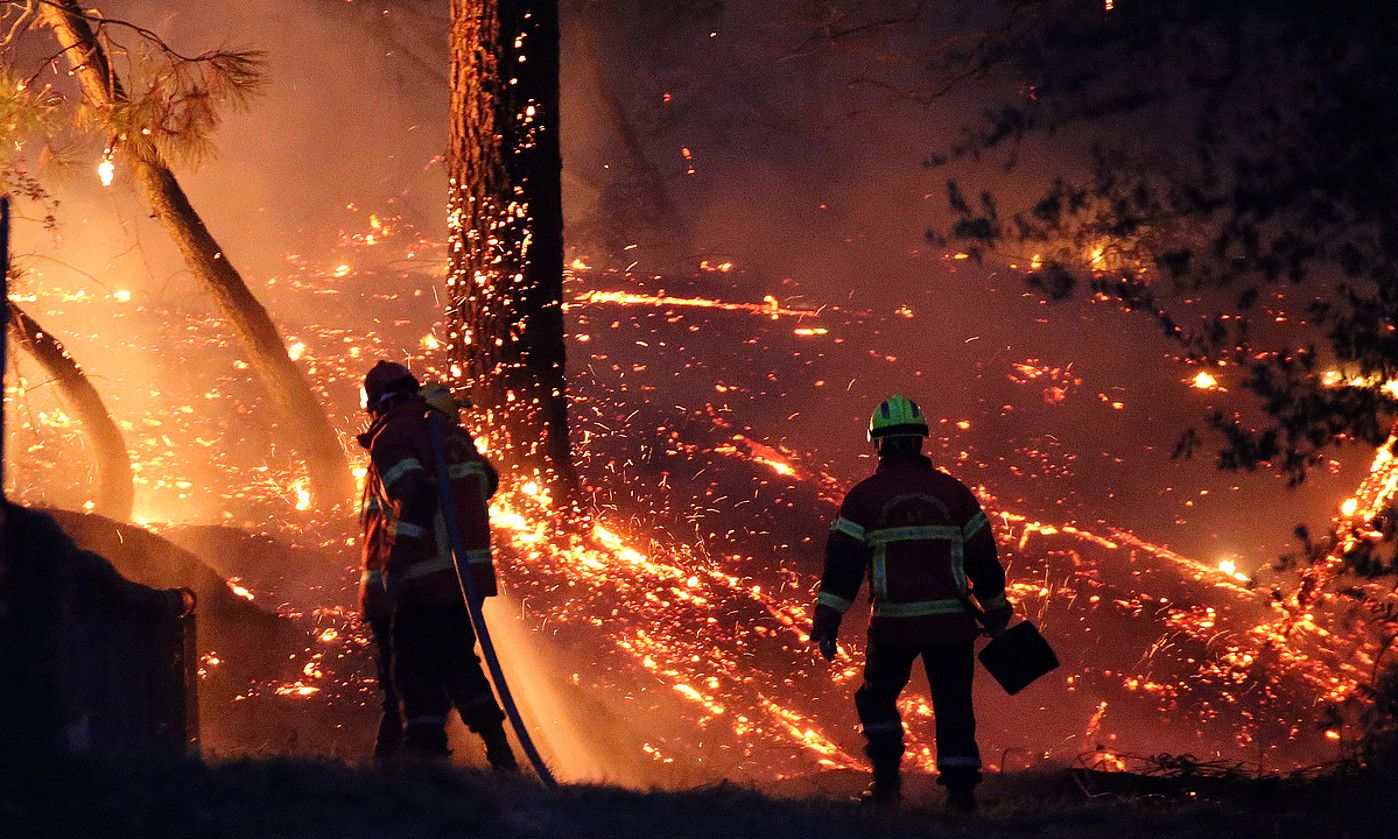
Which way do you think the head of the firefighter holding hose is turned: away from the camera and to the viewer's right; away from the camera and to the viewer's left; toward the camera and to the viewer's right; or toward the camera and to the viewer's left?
away from the camera and to the viewer's left

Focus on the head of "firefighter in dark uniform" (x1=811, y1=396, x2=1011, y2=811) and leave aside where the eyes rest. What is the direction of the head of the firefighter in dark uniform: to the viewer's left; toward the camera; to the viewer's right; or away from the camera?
away from the camera

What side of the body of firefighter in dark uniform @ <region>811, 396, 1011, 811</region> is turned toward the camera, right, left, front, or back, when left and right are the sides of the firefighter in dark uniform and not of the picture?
back

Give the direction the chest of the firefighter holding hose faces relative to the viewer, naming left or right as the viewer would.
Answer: facing away from the viewer and to the left of the viewer

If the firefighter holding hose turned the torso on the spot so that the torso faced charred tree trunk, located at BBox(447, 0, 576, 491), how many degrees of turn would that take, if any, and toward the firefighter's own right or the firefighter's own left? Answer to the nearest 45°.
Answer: approximately 45° to the firefighter's own right

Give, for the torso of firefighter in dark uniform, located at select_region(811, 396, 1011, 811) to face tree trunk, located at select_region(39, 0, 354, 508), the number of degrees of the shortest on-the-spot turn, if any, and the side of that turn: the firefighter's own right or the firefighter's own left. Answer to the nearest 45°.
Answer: approximately 45° to the firefighter's own left

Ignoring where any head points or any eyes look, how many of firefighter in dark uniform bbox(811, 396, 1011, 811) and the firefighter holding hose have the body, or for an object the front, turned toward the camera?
0

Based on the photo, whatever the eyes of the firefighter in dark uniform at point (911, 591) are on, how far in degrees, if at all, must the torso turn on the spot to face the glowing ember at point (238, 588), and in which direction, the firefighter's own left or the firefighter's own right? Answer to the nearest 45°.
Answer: approximately 45° to the firefighter's own left

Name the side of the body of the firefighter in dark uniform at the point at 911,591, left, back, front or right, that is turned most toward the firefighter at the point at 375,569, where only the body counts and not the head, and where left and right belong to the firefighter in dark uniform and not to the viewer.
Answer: left
